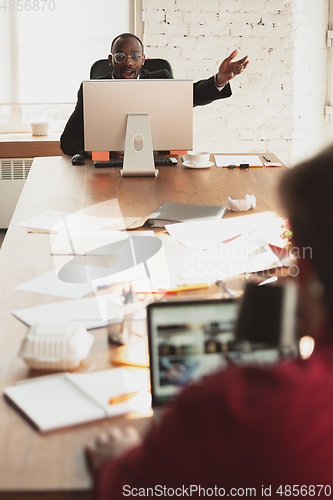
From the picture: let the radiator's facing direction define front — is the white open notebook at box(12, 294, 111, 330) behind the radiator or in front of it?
in front

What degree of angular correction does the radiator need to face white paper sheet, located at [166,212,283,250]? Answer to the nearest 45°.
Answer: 0° — it already faces it

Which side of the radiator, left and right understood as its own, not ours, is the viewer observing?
front

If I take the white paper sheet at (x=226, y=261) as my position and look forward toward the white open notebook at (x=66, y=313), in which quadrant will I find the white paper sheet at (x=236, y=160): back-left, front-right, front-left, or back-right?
back-right

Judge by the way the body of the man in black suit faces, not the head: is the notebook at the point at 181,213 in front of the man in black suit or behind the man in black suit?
in front

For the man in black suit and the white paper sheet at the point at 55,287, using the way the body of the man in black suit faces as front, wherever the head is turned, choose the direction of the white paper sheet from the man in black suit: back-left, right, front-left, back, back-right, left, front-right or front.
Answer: front

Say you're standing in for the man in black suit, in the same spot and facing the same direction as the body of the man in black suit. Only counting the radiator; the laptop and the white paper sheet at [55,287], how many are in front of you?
2

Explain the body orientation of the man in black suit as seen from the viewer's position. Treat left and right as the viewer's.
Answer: facing the viewer

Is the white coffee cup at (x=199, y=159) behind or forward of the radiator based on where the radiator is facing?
forward

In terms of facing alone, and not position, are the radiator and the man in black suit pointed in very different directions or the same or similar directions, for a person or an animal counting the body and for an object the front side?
same or similar directions

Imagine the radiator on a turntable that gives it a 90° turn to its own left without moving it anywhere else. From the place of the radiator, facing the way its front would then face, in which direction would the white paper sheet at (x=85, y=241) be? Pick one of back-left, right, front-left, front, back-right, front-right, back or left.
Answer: right

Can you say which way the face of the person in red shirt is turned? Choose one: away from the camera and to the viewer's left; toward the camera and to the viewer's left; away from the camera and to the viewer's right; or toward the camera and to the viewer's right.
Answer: away from the camera and to the viewer's left

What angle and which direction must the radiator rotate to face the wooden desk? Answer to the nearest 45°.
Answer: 0° — it already faces it

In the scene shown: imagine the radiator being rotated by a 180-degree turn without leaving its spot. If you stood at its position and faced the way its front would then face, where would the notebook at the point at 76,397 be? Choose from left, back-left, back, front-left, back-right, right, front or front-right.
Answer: back

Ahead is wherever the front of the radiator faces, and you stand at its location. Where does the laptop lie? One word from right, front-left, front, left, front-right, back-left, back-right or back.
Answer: front
